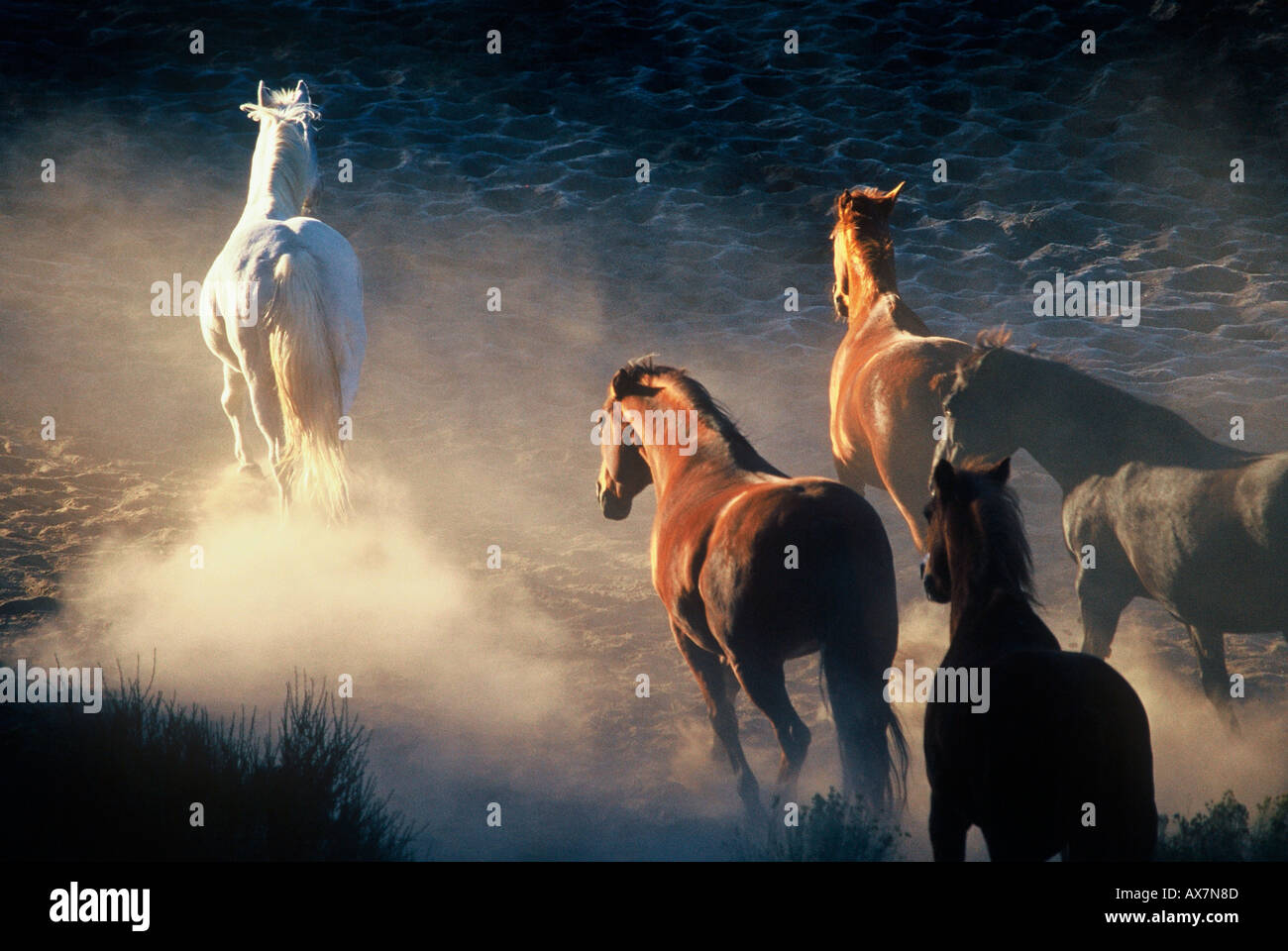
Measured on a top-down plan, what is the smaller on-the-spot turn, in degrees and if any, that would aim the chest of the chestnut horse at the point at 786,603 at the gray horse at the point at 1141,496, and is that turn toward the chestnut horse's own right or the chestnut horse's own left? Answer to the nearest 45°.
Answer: approximately 90° to the chestnut horse's own right

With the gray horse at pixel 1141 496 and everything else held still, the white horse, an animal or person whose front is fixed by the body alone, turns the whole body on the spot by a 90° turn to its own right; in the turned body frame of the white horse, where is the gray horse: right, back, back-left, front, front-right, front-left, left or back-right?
front-right

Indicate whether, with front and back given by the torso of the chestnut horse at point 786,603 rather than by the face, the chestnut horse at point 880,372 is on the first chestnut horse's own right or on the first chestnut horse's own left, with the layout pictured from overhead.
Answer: on the first chestnut horse's own right

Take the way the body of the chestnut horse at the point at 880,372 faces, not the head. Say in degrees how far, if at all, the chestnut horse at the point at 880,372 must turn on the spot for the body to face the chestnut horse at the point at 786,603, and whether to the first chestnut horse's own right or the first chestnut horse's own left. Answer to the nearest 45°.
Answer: approximately 135° to the first chestnut horse's own left

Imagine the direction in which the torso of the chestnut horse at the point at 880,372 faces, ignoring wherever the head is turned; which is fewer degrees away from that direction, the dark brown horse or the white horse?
the white horse

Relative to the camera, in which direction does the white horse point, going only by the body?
away from the camera

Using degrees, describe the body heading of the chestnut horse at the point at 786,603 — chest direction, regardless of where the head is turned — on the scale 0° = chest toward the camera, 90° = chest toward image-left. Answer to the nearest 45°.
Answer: approximately 135°

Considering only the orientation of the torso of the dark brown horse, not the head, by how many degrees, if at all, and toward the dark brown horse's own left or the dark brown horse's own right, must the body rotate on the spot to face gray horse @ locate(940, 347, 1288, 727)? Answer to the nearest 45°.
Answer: approximately 45° to the dark brown horse's own right

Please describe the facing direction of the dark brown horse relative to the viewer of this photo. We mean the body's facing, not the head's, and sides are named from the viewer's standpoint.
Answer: facing away from the viewer and to the left of the viewer

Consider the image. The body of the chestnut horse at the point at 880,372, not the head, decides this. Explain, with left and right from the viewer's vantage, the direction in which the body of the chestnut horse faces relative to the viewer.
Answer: facing away from the viewer and to the left of the viewer
